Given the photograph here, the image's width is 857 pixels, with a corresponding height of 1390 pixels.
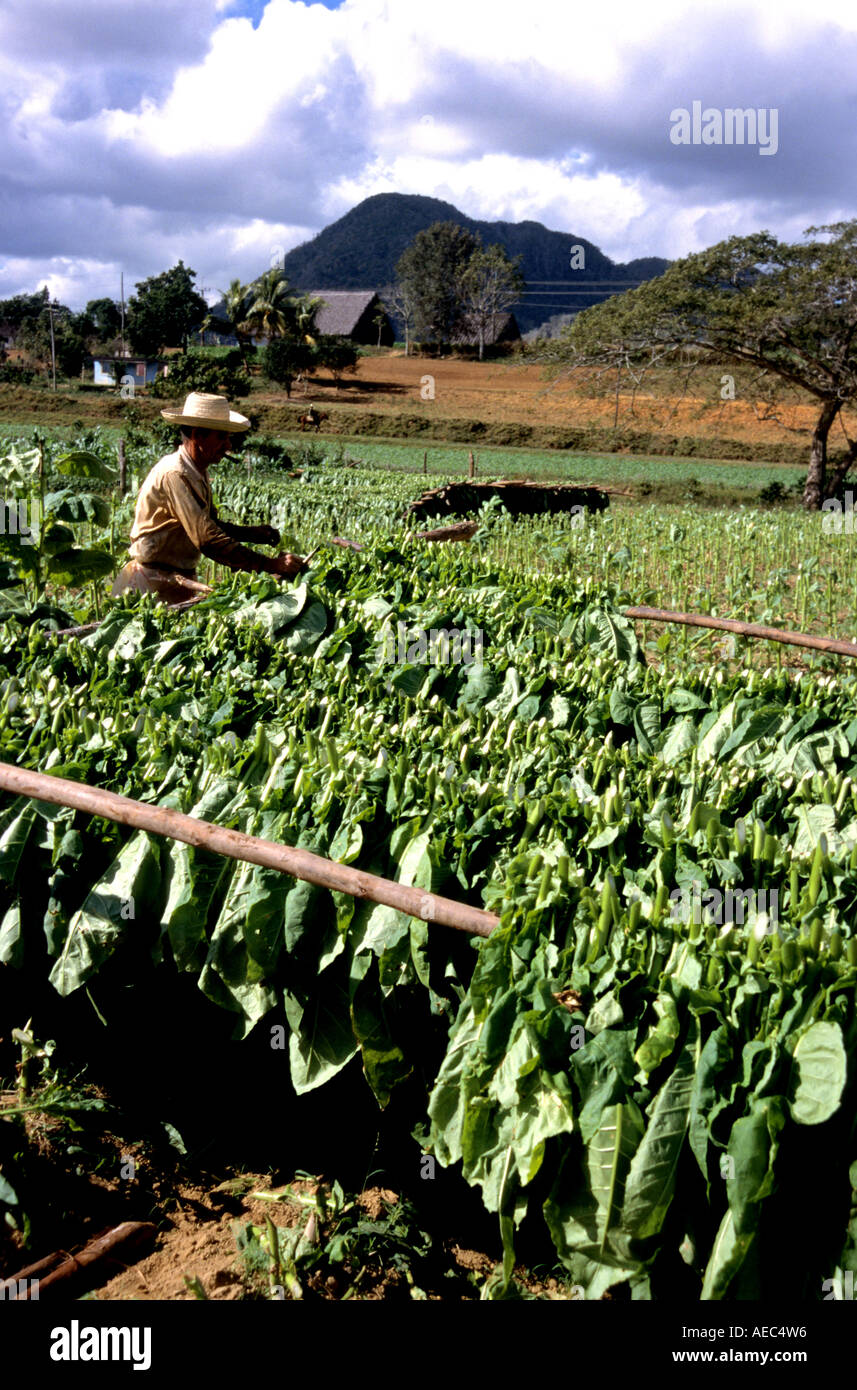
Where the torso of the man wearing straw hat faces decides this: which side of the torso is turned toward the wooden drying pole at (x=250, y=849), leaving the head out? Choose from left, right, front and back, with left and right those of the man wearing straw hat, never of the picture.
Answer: right

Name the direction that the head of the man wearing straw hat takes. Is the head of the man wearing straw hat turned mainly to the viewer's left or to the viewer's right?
to the viewer's right

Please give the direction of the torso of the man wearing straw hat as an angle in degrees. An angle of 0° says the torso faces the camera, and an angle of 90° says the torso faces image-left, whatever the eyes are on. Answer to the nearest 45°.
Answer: approximately 270°

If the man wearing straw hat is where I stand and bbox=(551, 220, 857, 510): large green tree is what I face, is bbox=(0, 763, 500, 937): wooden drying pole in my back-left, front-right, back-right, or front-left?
back-right

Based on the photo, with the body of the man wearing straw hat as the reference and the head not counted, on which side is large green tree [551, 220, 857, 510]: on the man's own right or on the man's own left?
on the man's own left

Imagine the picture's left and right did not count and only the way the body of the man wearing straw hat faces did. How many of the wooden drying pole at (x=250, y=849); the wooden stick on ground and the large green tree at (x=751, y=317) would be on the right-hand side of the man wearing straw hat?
2

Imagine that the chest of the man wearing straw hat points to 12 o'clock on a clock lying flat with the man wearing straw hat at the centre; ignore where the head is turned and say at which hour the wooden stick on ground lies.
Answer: The wooden stick on ground is roughly at 3 o'clock from the man wearing straw hat.
